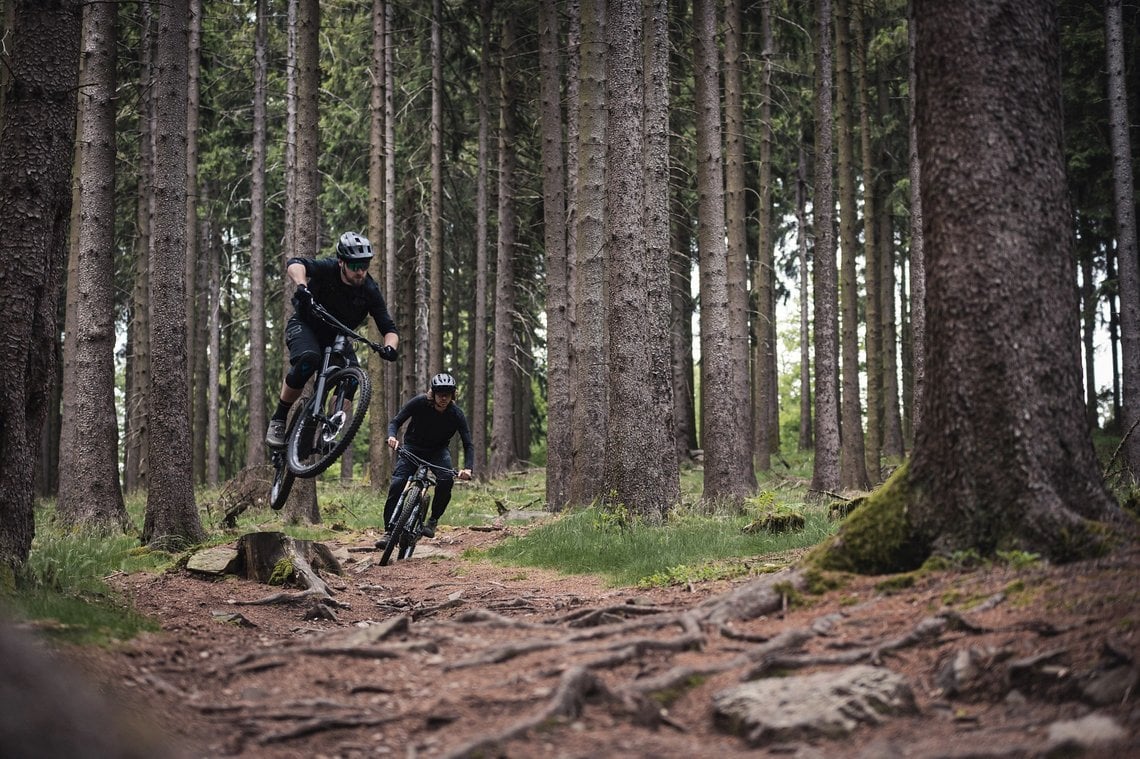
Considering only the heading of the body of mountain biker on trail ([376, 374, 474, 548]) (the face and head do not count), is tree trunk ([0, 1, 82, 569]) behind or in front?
in front

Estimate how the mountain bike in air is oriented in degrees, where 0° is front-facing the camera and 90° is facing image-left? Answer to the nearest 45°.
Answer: approximately 315°

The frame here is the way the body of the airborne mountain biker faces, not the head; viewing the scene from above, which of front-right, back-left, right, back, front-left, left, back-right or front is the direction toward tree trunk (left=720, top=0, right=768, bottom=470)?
left

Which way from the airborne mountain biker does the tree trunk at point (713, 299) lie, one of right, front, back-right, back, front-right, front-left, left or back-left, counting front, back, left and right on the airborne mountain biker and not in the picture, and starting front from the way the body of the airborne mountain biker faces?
left

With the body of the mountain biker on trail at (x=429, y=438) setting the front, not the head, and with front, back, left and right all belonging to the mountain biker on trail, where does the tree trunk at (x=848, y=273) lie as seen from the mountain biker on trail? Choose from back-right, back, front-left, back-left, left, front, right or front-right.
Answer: back-left

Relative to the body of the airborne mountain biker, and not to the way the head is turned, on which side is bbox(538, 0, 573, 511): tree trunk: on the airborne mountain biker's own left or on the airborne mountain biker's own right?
on the airborne mountain biker's own left

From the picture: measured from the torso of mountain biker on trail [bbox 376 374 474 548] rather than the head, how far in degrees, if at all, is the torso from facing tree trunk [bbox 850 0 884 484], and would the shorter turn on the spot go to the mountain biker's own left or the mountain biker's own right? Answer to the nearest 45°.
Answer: approximately 135° to the mountain biker's own left

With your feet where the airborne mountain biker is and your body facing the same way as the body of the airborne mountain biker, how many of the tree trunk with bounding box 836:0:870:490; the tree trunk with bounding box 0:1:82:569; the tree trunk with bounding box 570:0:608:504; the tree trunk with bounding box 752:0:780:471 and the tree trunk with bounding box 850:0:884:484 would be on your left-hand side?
4
